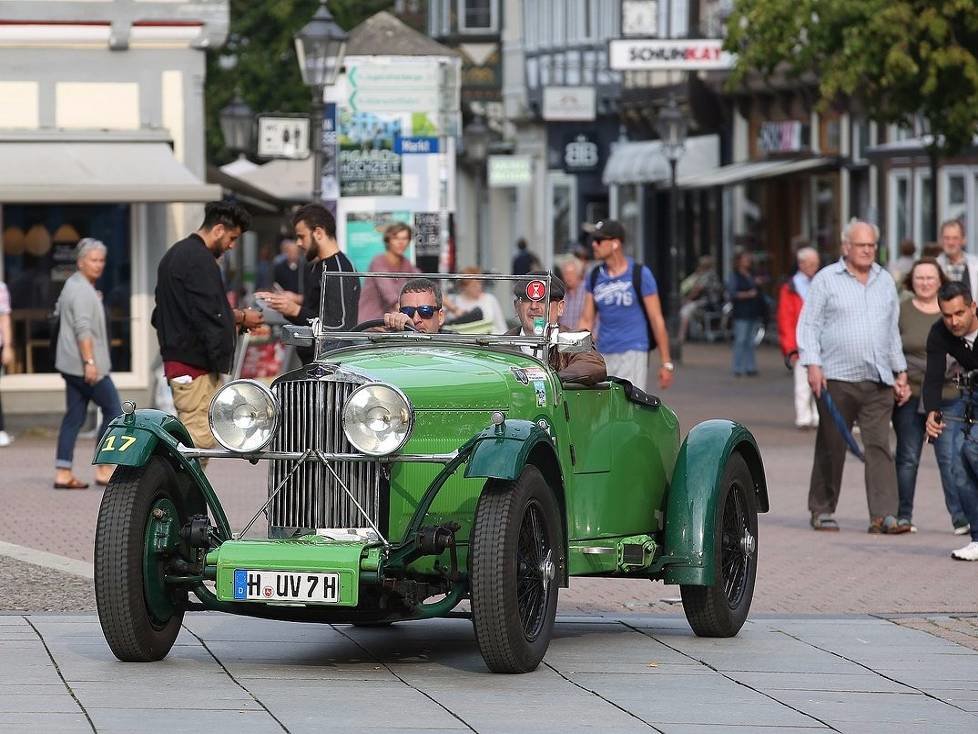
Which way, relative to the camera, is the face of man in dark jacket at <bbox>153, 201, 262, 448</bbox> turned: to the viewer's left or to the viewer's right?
to the viewer's right

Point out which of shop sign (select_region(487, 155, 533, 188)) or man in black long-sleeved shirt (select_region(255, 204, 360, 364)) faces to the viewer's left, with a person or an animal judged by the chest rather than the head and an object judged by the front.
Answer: the man in black long-sleeved shirt

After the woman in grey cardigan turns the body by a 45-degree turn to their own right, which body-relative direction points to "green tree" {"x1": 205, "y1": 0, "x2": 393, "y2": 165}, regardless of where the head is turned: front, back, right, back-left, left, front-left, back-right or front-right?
back-left

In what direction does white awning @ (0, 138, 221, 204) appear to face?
toward the camera

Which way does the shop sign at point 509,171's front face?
toward the camera

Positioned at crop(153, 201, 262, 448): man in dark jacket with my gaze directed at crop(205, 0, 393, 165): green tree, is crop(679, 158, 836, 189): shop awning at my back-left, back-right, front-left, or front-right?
front-right

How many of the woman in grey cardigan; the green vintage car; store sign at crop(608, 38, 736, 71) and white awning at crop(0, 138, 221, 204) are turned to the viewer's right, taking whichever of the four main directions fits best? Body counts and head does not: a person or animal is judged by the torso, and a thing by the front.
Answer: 1

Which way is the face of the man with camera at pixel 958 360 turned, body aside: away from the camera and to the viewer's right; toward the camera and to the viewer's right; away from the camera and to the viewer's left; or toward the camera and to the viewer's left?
toward the camera and to the viewer's left

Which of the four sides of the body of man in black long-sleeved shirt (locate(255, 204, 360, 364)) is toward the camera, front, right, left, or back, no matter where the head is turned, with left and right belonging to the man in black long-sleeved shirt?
left

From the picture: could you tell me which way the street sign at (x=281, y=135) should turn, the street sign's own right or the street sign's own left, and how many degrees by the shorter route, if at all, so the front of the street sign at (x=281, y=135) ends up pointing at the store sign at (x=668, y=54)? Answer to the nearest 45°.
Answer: approximately 135° to the street sign's own left

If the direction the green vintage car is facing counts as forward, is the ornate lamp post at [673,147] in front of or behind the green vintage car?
behind

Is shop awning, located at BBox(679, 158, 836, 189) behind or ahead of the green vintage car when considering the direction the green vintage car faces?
behind

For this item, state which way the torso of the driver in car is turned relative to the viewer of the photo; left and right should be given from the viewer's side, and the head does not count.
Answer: facing the viewer and to the left of the viewer
